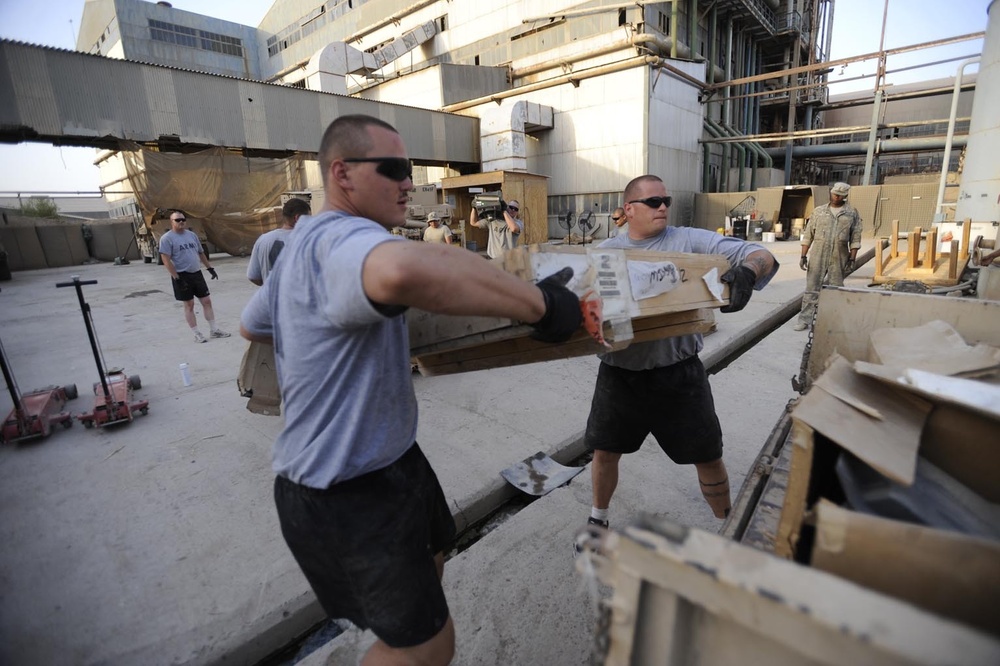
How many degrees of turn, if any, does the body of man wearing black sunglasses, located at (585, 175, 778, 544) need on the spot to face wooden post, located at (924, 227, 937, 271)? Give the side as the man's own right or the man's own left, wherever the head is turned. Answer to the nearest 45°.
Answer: approximately 135° to the man's own left

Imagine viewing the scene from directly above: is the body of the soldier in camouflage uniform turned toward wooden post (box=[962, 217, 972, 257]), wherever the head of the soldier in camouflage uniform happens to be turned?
no

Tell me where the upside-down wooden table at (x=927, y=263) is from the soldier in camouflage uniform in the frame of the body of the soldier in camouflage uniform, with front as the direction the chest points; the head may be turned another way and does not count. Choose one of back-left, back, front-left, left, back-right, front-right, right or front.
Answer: back-left

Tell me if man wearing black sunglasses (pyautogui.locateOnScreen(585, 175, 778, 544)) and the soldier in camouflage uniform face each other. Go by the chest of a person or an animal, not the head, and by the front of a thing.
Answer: no

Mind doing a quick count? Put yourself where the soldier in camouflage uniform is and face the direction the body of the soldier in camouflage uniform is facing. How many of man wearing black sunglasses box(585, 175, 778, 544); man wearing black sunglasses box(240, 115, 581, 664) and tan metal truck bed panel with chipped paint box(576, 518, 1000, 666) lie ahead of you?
3

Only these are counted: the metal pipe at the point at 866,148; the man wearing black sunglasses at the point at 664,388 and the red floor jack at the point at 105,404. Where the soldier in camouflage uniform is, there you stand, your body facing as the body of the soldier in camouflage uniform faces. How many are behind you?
1

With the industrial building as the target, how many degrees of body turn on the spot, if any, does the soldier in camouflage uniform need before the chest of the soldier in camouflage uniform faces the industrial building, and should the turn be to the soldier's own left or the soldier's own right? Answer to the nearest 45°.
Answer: approximately 135° to the soldier's own right

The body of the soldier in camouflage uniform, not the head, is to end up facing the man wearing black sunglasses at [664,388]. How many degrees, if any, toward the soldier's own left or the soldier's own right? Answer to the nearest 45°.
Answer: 0° — they already face them

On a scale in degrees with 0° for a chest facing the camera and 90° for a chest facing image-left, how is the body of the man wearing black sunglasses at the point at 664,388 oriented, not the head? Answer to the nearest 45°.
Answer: approximately 0°

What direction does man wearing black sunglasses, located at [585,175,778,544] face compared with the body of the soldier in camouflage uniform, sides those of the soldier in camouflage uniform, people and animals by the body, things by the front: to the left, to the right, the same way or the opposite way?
the same way

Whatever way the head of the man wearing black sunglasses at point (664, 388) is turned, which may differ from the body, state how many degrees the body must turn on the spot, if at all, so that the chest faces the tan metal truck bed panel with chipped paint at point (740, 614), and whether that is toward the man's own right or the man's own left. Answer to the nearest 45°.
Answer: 0° — they already face it

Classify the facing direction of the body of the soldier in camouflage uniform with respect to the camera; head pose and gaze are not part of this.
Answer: toward the camera

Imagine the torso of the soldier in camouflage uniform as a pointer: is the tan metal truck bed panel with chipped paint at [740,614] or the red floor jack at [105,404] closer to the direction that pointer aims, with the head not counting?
the tan metal truck bed panel with chipped paint

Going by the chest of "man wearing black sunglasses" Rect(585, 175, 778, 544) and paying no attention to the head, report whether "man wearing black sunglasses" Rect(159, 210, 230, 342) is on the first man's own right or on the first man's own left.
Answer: on the first man's own right

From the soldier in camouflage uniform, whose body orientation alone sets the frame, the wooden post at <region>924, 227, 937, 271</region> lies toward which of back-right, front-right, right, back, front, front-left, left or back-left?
back-left

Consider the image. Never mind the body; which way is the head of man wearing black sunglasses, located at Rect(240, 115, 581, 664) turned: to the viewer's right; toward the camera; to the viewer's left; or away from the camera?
to the viewer's right

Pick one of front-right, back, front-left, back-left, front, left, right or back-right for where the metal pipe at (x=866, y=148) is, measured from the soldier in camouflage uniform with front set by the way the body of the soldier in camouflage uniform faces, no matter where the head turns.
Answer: back
